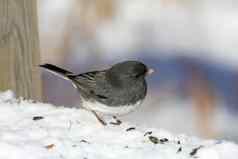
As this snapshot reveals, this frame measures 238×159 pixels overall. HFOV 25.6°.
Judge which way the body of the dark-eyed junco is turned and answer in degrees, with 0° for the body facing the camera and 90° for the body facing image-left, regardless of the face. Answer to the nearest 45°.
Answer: approximately 270°

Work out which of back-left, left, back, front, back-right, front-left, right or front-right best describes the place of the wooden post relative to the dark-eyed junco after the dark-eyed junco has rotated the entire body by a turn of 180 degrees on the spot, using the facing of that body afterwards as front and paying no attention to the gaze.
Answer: front
